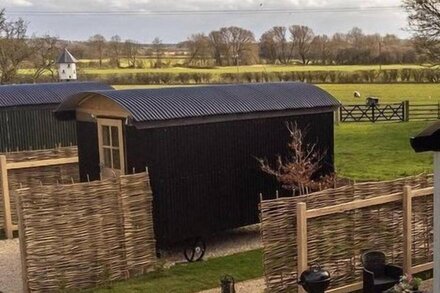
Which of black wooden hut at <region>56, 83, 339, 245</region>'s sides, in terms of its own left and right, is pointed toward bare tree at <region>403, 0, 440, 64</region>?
back

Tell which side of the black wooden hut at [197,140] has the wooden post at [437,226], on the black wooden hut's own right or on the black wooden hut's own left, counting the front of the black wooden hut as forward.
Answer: on the black wooden hut's own left

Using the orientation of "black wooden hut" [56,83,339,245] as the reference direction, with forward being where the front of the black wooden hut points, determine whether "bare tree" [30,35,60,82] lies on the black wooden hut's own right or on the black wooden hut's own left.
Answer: on the black wooden hut's own right

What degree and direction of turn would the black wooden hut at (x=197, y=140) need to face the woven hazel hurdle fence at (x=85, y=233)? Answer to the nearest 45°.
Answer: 0° — it already faces it

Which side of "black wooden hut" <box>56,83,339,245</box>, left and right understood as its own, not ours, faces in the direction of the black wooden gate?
back

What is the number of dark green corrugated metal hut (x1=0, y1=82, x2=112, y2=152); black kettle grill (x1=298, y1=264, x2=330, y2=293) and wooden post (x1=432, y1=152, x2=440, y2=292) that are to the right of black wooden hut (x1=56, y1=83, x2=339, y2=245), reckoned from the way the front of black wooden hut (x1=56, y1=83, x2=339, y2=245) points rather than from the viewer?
1

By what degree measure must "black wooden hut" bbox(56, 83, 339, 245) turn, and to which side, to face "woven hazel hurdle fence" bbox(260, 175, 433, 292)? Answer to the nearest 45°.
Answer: approximately 90° to its left

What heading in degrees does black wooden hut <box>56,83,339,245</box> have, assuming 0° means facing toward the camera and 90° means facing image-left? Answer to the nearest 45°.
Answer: approximately 45°
